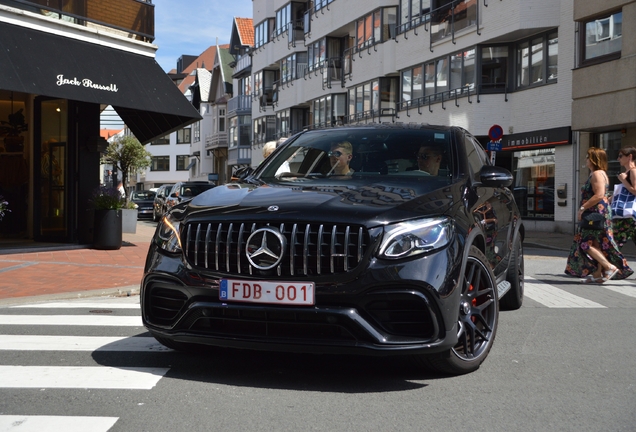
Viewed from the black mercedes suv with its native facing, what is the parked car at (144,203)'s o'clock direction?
The parked car is roughly at 4 o'clock from the black mercedes suv.

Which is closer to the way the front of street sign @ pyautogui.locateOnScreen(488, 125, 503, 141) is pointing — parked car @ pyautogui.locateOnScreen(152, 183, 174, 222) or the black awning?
the black awning

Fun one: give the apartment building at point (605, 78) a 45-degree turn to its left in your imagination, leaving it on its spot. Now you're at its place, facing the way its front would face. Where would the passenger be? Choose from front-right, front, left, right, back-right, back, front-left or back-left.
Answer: front

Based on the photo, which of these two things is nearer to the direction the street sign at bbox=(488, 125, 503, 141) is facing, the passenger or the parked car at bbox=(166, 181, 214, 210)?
the passenger

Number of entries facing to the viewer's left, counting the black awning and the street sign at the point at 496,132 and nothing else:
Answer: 0

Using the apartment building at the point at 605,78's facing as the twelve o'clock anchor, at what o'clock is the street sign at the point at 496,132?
The street sign is roughly at 1 o'clock from the apartment building.

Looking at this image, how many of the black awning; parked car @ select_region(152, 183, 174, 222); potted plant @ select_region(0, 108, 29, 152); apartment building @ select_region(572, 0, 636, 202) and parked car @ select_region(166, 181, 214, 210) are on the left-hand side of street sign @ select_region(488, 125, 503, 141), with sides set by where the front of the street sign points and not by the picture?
1

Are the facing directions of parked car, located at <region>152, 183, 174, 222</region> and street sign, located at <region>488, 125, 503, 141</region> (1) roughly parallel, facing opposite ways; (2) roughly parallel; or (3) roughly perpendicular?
roughly parallel

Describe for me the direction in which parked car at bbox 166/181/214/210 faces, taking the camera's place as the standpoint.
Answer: facing the viewer and to the left of the viewer

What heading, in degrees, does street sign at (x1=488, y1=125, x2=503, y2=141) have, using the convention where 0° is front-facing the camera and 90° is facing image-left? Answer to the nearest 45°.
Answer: approximately 0°

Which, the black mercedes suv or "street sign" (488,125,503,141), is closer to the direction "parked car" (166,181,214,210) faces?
the black mercedes suv
